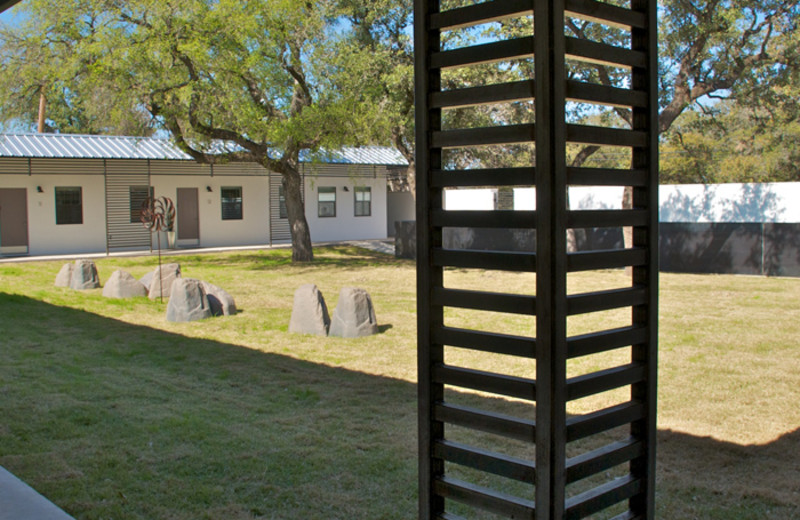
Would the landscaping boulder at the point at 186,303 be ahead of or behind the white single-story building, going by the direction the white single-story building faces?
ahead

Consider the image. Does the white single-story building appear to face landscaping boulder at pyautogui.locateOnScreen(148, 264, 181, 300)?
yes

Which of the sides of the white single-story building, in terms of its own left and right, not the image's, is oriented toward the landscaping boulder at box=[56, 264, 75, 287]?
front

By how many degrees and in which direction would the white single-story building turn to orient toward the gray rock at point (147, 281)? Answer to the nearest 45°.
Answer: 0° — it already faces it

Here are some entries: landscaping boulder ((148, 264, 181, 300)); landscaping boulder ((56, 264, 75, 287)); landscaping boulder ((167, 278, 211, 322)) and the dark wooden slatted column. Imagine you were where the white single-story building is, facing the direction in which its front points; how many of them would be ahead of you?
4

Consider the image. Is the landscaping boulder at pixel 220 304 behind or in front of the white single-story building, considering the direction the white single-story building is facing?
in front

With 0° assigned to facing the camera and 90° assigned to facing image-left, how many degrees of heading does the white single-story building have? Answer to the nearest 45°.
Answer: approximately 0°

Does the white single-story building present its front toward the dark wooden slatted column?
yes

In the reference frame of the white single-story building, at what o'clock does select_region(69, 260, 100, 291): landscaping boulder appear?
The landscaping boulder is roughly at 12 o'clock from the white single-story building.

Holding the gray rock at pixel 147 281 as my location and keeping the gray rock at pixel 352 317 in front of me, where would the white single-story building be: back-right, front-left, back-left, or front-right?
back-left

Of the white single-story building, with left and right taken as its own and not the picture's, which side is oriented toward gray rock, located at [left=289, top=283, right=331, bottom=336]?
front
